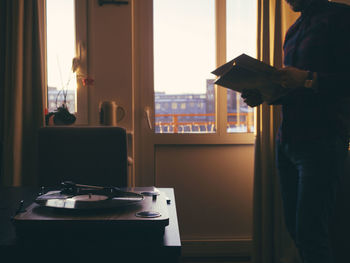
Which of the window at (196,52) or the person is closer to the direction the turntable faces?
the person

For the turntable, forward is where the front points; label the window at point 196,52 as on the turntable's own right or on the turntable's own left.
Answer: on the turntable's own left

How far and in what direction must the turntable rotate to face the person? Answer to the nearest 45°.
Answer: approximately 45° to its left

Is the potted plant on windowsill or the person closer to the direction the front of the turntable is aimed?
the person

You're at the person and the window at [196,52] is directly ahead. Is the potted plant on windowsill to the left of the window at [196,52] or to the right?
left
